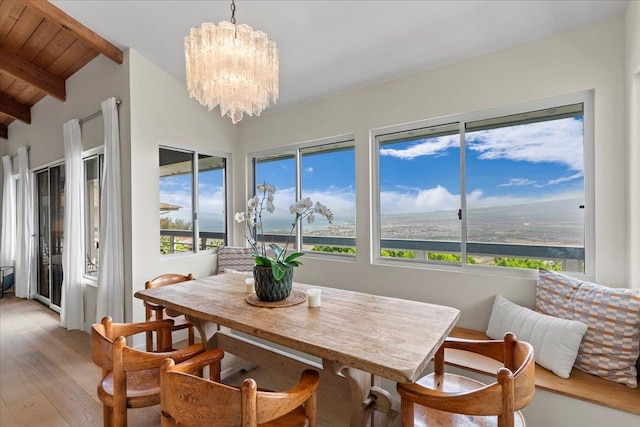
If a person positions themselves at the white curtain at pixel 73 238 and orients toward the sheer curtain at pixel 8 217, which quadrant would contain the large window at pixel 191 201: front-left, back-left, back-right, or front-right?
back-right

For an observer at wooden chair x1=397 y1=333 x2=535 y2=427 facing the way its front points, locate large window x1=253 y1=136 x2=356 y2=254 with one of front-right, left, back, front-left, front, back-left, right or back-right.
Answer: front-right

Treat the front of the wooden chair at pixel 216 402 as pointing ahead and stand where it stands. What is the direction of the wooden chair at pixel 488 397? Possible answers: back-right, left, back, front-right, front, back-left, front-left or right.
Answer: front-right

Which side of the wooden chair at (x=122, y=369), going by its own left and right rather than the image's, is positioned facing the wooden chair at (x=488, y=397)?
right

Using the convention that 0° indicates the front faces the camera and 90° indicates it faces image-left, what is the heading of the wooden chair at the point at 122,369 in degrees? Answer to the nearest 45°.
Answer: approximately 225°

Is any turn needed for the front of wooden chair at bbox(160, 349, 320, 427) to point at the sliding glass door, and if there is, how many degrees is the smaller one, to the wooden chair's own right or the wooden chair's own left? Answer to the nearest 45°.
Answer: approximately 90° to the wooden chair's own left

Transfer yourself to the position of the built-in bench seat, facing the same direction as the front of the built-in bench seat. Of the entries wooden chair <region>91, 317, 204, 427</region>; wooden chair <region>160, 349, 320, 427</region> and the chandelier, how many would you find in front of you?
3

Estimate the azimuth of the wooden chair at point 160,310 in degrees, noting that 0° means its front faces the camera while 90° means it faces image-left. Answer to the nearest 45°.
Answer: approximately 315°

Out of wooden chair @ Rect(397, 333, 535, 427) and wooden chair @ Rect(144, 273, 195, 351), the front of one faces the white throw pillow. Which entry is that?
wooden chair @ Rect(144, 273, 195, 351)

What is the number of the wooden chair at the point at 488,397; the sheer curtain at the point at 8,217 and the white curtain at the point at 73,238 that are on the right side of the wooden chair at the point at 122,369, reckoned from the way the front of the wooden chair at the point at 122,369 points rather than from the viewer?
1

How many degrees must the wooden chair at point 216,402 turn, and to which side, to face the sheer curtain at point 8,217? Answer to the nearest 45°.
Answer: approximately 90° to its left

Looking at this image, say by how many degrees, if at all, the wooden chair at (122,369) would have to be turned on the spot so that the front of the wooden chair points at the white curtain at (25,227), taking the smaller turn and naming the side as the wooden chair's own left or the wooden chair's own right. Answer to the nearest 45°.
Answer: approximately 45° to the wooden chair's own left
